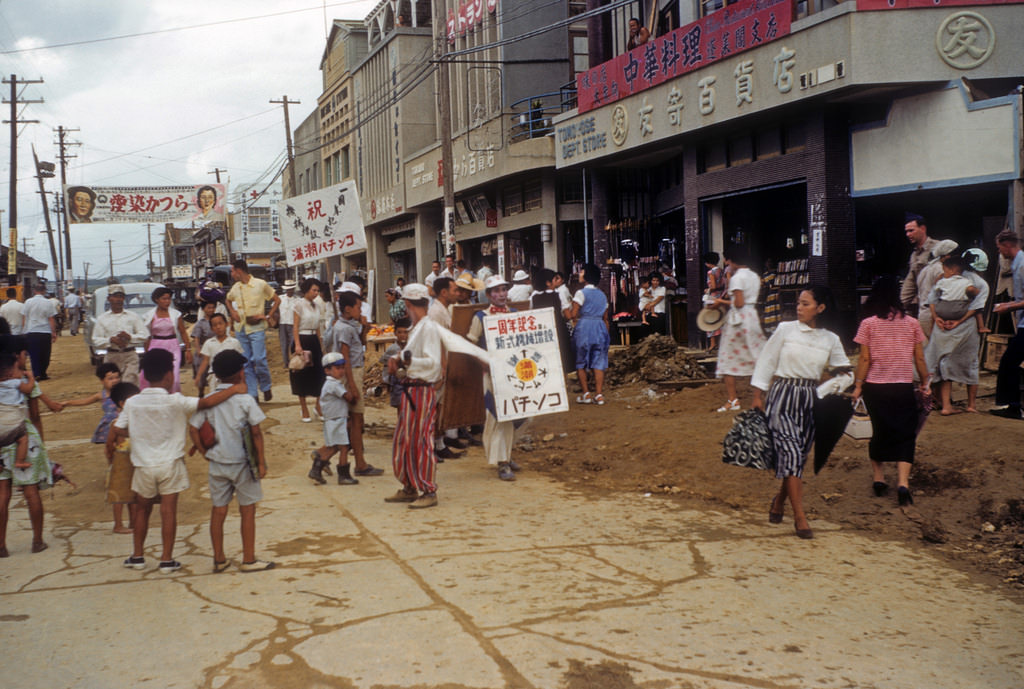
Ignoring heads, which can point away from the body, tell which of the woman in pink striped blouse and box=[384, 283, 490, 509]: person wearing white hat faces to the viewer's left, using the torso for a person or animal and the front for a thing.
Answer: the person wearing white hat

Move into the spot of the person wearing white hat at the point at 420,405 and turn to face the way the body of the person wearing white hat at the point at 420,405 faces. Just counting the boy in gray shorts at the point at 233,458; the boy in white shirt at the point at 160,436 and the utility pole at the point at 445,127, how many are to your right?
1

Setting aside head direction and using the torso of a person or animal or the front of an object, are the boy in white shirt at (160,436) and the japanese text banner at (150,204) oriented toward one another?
yes

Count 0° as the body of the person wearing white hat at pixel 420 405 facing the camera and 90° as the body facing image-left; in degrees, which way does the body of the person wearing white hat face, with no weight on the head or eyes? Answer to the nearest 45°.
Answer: approximately 90°

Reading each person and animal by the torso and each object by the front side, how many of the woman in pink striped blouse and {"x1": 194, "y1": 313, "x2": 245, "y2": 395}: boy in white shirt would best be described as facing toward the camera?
1

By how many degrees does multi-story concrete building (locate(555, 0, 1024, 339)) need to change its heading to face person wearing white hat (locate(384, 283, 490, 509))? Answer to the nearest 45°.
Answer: approximately 45° to its left

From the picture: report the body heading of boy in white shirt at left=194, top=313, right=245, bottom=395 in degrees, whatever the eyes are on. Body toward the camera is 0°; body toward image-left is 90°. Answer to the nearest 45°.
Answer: approximately 0°

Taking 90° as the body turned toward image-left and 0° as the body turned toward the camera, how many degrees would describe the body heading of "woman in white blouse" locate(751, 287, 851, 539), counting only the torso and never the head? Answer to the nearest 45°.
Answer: approximately 0°

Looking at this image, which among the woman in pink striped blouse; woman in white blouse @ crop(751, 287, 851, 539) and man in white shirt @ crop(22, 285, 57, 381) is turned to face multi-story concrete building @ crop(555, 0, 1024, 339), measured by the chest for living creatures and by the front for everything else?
the woman in pink striped blouse

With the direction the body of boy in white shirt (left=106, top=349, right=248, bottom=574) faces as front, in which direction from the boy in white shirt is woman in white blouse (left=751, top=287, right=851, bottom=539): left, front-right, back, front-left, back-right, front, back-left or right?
right

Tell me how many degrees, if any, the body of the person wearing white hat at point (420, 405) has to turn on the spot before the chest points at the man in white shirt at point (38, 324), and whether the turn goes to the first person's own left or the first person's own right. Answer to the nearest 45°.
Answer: approximately 45° to the first person's own right

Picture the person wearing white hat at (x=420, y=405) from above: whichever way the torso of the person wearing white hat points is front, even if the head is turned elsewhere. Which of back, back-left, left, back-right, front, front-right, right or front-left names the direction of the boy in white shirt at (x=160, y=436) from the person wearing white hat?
front-left

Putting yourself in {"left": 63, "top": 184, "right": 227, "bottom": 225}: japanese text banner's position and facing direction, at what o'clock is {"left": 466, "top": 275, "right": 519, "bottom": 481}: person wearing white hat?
The person wearing white hat is roughly at 12 o'clock from the japanese text banner.

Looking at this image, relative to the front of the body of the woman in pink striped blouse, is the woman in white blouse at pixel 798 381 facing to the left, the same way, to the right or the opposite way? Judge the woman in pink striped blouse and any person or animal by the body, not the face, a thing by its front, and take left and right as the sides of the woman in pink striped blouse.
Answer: the opposite way
